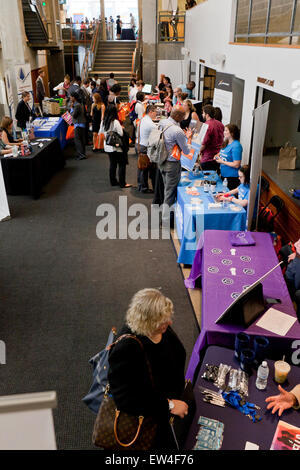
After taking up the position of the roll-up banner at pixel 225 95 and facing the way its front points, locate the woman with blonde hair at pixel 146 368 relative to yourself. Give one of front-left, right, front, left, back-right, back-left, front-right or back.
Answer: front-left

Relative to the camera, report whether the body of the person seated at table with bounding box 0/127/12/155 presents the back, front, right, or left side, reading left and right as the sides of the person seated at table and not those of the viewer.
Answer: right

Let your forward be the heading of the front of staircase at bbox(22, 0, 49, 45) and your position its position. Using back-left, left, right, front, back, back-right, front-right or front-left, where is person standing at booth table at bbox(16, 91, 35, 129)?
front-right

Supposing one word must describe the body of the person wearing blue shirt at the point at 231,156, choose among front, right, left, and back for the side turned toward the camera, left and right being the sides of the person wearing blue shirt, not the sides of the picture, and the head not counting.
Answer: left

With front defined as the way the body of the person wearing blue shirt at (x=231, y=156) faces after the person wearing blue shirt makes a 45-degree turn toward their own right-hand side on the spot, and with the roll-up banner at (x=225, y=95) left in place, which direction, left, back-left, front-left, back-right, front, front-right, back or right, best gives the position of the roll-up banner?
front-right

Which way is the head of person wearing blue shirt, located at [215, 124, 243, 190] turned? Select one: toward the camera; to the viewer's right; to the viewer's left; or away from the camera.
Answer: to the viewer's left

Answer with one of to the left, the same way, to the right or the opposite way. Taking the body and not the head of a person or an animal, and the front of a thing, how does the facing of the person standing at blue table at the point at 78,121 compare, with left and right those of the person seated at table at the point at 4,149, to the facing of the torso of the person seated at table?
the opposite way

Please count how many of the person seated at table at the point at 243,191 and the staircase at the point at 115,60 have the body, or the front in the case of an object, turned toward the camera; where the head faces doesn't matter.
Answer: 1

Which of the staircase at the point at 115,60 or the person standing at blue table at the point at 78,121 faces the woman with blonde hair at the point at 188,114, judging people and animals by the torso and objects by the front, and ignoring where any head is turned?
the staircase

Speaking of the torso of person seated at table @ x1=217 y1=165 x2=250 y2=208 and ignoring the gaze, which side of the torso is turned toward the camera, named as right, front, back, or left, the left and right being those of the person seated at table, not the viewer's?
left

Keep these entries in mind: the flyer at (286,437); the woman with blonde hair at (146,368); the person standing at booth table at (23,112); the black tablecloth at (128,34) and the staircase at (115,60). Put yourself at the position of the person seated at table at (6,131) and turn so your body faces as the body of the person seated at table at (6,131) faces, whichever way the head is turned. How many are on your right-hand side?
2

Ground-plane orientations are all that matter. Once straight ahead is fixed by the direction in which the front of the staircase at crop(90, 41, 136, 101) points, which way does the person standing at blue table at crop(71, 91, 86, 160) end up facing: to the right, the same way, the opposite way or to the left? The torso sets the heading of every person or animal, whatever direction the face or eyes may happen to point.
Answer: to the right

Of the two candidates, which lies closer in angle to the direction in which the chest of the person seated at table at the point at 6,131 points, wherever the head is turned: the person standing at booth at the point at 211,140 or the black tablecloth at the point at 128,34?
the person standing at booth

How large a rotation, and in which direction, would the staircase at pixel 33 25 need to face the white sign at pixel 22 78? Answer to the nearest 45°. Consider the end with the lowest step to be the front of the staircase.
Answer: approximately 45° to its right
